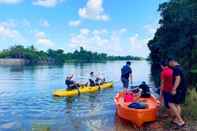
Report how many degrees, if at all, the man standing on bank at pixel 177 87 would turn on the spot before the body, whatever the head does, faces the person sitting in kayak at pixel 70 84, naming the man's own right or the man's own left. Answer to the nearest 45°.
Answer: approximately 45° to the man's own right

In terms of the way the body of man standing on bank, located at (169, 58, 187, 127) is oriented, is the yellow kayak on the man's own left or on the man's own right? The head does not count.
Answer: on the man's own right

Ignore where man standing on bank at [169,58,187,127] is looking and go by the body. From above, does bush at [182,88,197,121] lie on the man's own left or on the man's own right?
on the man's own right

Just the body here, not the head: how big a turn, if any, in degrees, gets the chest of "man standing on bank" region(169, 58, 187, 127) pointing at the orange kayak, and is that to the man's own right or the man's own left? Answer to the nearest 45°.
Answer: approximately 45° to the man's own right

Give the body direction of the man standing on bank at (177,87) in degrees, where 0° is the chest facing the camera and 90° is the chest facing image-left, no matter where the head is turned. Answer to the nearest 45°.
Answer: approximately 90°
